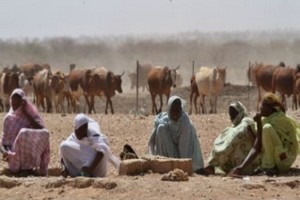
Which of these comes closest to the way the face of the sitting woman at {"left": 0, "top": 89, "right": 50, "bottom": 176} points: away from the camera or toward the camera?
toward the camera

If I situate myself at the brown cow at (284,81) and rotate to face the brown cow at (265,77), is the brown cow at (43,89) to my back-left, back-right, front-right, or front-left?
front-left

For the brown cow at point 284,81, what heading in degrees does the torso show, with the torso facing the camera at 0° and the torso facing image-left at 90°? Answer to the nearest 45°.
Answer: approximately 225°

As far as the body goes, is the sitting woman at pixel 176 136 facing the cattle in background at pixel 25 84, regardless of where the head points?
no

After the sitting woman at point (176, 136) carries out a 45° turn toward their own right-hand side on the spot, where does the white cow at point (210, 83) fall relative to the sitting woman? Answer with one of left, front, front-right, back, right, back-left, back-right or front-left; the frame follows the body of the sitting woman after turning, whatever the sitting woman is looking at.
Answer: back-right

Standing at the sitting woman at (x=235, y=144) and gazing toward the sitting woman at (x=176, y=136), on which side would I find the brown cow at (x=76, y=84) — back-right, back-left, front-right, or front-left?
front-right
